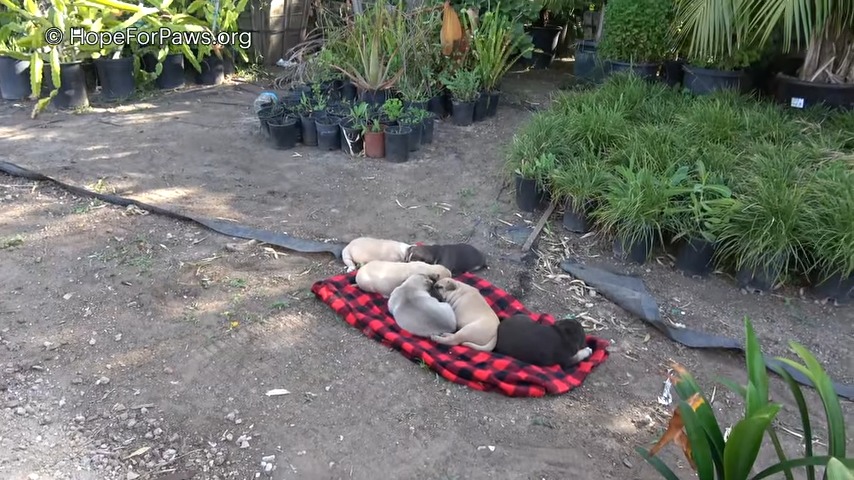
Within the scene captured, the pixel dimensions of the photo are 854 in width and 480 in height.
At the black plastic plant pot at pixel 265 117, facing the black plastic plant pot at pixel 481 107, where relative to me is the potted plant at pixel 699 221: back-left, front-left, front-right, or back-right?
front-right

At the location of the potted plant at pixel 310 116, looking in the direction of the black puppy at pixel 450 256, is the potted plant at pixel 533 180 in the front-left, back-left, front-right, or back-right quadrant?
front-left

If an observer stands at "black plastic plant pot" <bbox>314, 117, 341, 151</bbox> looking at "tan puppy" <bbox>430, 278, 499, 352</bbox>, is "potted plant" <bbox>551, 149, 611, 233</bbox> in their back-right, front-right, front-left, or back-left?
front-left
